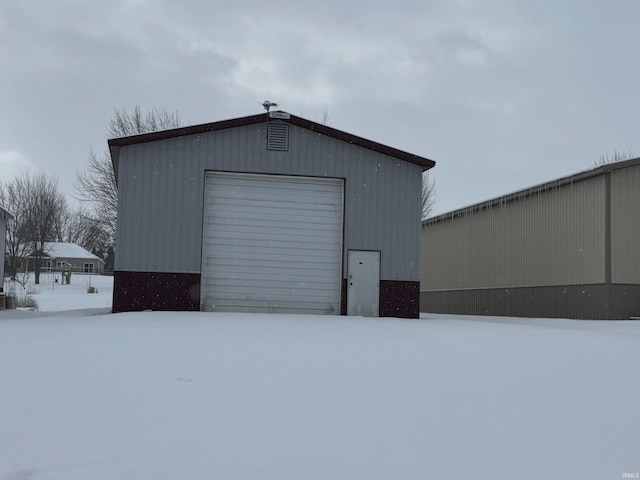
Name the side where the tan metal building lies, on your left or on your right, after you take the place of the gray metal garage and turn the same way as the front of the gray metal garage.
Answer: on your left

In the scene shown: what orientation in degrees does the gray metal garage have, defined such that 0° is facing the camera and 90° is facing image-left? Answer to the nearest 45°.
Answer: approximately 0°
